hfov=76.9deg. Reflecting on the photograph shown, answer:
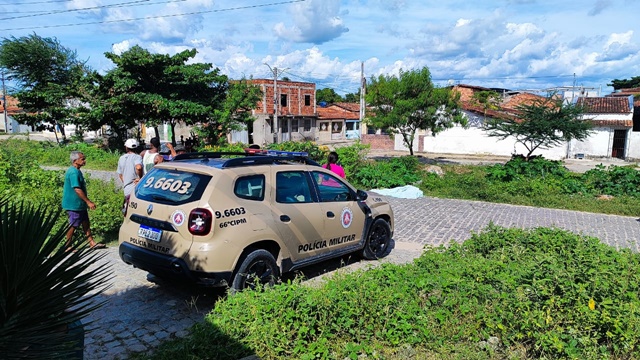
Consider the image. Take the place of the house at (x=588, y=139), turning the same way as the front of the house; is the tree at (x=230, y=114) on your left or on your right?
on your right

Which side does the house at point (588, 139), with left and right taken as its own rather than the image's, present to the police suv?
front

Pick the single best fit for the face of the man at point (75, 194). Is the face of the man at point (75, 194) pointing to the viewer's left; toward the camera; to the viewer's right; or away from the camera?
to the viewer's right

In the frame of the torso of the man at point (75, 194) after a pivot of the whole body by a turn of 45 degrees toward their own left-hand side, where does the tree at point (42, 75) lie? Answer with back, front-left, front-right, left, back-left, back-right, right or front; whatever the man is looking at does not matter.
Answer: front-left

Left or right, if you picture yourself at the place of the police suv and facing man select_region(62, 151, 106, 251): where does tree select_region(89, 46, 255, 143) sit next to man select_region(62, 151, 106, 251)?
right

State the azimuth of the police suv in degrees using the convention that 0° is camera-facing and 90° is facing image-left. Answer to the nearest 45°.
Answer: approximately 225°

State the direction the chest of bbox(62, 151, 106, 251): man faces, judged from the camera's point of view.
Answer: to the viewer's right

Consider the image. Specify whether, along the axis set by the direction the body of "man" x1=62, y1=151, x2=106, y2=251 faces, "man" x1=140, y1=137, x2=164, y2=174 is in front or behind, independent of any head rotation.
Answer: in front

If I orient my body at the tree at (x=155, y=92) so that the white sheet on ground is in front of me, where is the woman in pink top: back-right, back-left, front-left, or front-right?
front-right

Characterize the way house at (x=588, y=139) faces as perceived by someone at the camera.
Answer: facing the viewer

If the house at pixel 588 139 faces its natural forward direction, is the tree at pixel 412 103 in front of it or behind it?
in front

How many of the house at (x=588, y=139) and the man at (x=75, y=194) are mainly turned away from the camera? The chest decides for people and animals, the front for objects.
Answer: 0
